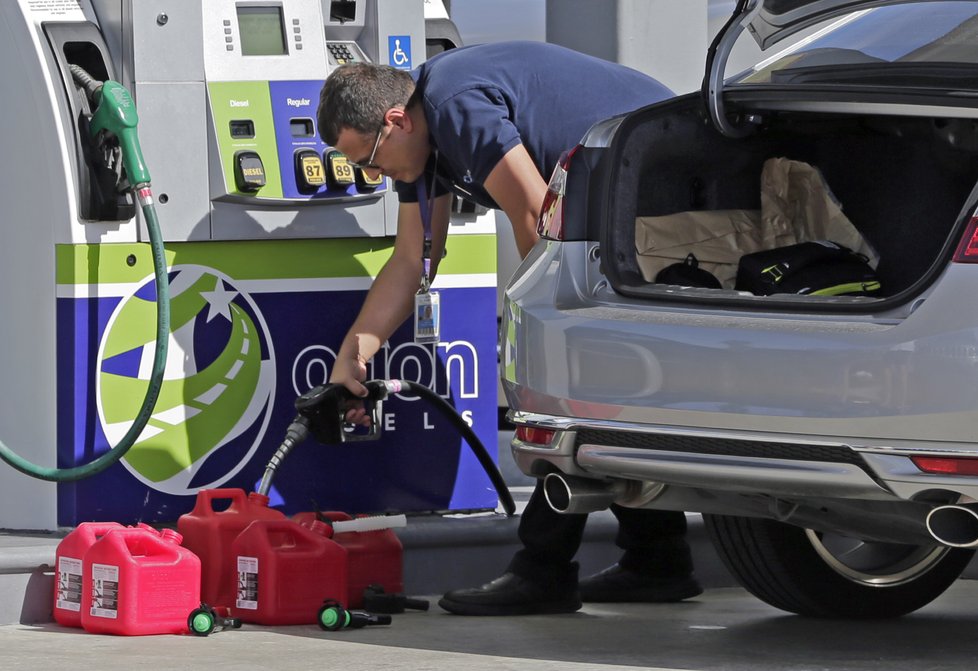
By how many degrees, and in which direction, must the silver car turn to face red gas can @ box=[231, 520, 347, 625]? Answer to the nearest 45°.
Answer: approximately 135° to its left

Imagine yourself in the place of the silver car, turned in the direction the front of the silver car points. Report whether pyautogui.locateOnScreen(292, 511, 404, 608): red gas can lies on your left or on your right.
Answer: on your left

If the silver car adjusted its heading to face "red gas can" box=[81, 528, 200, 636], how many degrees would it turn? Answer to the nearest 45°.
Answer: approximately 135° to its left

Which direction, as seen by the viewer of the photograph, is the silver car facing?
facing away from the viewer and to the right of the viewer

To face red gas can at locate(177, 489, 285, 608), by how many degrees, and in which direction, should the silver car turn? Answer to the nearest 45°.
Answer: approximately 135° to its left
